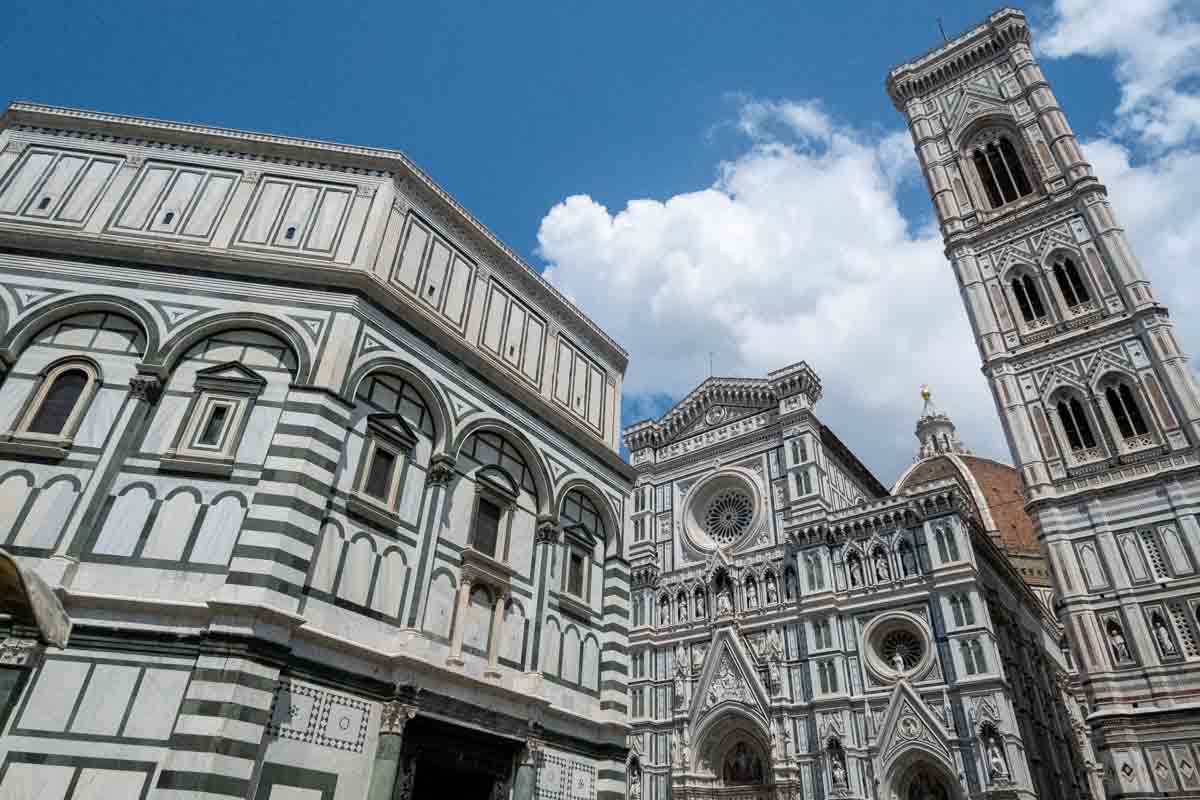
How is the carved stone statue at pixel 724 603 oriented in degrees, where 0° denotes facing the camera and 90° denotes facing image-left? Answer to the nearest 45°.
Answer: approximately 45°

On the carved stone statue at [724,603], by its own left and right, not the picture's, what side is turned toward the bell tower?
left
